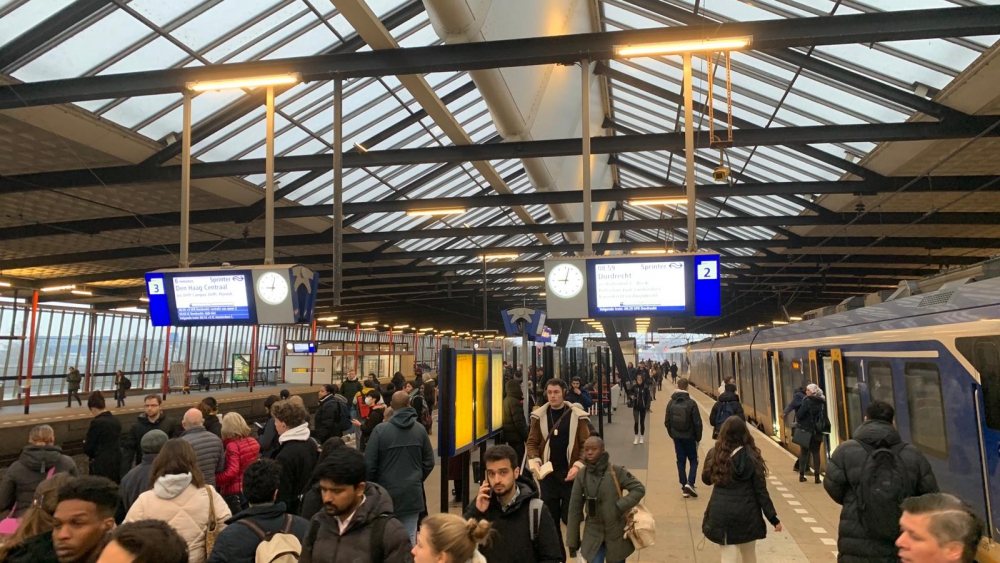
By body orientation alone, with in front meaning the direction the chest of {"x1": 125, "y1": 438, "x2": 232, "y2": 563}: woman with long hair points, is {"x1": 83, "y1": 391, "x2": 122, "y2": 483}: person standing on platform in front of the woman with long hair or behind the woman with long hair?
in front

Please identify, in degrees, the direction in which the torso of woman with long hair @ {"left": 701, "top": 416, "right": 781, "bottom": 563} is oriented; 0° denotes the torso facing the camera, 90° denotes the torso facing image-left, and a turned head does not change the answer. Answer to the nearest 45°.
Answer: approximately 180°

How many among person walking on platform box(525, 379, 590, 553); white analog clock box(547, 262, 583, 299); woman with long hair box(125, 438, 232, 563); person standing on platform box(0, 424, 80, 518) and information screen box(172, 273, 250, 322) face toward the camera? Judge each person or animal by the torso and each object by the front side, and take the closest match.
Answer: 3

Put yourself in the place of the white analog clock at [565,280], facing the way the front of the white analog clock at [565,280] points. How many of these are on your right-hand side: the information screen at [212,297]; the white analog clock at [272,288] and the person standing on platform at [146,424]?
3

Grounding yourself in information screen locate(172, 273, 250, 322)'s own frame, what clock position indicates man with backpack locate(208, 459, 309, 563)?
The man with backpack is roughly at 12 o'clock from the information screen.

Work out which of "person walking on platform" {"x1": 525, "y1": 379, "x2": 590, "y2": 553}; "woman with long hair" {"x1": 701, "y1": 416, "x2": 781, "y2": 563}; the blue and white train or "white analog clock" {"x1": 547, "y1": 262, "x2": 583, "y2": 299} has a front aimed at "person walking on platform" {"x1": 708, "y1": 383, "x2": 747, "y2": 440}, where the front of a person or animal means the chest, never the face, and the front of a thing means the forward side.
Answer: the woman with long hair

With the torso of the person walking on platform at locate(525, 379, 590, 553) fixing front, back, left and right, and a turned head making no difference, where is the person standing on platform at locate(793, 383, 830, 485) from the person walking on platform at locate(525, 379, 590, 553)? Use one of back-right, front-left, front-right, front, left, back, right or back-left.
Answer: back-left

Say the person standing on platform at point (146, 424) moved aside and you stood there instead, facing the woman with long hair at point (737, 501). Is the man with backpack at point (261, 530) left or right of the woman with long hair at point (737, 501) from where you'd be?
right

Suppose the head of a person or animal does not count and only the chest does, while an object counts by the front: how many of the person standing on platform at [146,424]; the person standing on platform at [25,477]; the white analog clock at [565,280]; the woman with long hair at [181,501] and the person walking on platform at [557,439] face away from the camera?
2

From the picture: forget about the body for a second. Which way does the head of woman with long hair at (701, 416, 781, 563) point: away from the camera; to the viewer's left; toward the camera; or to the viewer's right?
away from the camera

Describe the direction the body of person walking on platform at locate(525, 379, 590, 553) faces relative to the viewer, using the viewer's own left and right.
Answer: facing the viewer

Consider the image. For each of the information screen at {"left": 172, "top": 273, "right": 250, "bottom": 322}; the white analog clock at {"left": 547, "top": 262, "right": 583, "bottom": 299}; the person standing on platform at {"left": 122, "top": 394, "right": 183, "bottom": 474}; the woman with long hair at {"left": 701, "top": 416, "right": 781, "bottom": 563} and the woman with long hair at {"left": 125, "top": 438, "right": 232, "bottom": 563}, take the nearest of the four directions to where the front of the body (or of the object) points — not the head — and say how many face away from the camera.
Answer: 2

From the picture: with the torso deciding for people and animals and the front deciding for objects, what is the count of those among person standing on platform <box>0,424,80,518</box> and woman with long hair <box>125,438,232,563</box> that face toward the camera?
0

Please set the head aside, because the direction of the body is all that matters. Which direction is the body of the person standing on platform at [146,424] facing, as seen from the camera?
toward the camera

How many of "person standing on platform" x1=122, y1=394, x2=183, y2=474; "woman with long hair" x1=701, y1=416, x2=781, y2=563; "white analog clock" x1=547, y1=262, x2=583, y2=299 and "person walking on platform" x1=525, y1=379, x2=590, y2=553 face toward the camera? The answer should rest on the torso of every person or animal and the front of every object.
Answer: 3

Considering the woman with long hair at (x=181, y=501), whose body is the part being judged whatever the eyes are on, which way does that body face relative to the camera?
away from the camera

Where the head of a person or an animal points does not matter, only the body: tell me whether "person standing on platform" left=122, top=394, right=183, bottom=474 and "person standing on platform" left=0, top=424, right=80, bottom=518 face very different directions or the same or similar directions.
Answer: very different directions

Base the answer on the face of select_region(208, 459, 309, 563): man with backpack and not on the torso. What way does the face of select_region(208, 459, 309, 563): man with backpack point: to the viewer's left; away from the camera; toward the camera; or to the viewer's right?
away from the camera
